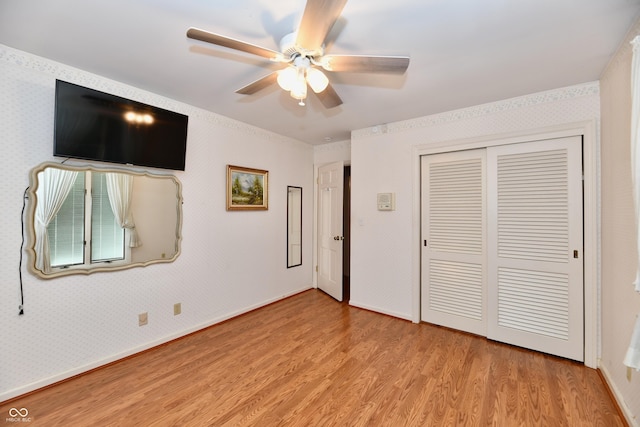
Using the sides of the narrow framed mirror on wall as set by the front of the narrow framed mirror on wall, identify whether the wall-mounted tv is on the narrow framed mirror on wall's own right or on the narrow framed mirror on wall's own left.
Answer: on the narrow framed mirror on wall's own right

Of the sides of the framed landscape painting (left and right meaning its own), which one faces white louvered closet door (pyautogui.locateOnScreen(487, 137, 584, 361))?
front

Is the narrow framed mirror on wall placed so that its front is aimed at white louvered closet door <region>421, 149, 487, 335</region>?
yes

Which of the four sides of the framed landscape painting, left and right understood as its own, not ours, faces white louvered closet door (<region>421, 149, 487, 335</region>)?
front

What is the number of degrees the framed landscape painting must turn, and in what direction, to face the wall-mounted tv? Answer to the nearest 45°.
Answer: approximately 90° to its right

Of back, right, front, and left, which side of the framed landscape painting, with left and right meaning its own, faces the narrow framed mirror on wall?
left

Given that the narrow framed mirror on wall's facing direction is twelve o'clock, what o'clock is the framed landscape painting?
The framed landscape painting is roughly at 3 o'clock from the narrow framed mirror on wall.

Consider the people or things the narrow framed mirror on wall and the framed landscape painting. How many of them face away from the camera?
0

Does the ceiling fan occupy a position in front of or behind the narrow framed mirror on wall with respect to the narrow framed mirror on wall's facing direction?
in front

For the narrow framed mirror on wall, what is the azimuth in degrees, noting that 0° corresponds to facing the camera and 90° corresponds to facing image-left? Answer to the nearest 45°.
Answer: approximately 315°
